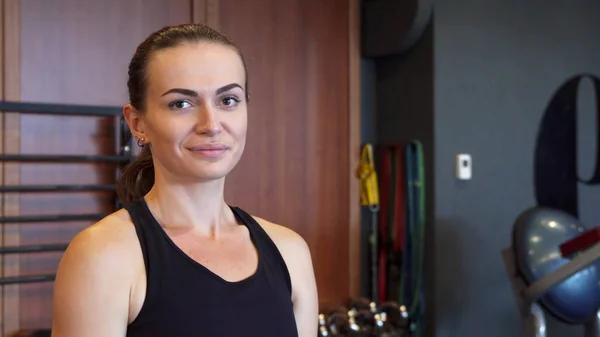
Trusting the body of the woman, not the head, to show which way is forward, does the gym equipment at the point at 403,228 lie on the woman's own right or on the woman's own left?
on the woman's own left

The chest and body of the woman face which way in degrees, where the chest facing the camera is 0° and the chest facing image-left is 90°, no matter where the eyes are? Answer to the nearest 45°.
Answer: approximately 315°

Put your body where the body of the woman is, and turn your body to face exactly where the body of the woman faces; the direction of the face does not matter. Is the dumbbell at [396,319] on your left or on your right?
on your left

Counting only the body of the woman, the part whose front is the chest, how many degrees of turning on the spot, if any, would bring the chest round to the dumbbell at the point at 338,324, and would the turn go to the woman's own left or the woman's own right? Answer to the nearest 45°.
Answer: approximately 135° to the woman's own left

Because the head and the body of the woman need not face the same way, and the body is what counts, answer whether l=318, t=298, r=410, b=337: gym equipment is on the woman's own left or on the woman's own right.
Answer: on the woman's own left
